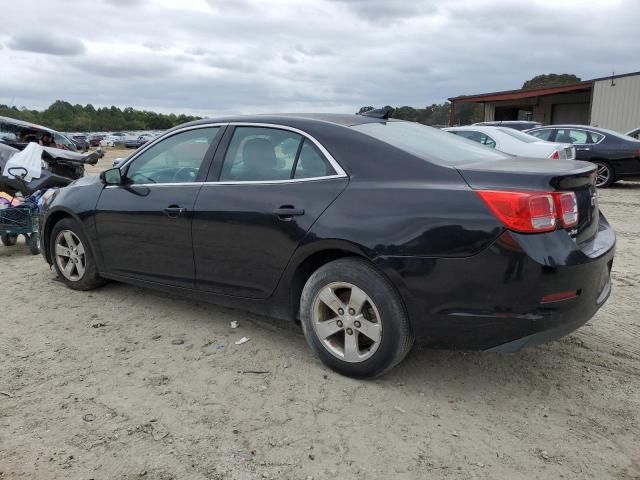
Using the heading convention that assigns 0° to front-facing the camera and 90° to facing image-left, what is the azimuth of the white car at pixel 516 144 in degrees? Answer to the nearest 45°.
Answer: approximately 135°

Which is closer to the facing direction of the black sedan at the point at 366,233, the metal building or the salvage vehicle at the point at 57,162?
the salvage vehicle

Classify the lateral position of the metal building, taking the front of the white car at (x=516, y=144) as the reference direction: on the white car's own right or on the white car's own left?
on the white car's own right

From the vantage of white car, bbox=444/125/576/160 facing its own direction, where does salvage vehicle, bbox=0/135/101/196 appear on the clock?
The salvage vehicle is roughly at 10 o'clock from the white car.

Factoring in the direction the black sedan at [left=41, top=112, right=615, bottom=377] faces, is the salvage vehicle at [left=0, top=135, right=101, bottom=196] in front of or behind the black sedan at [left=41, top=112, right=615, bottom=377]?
in front

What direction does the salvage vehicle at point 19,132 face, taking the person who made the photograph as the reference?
facing to the right of the viewer

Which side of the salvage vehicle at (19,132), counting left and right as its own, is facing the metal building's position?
front

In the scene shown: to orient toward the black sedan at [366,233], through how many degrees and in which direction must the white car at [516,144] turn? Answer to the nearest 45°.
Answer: approximately 135° to its left

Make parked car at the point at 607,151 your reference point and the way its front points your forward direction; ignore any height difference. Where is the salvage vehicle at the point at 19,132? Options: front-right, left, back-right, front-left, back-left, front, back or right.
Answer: front-left
